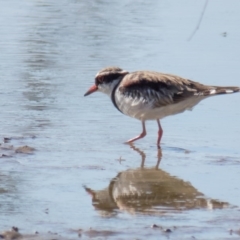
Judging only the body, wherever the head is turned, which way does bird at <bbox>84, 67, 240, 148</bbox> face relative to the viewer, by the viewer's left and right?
facing to the left of the viewer
